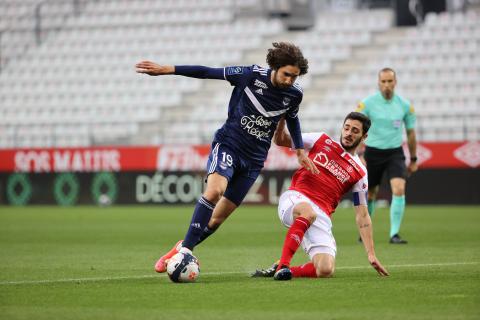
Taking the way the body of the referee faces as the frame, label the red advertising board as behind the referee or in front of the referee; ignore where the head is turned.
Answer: behind

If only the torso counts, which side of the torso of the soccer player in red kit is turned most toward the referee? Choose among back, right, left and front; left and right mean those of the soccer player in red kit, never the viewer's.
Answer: back

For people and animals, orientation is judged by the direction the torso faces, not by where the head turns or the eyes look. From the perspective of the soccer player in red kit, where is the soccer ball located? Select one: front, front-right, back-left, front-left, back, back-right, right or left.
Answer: front-right

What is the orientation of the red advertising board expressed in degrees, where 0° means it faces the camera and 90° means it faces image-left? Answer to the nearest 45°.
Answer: approximately 0°

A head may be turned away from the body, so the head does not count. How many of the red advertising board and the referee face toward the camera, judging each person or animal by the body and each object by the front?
2
